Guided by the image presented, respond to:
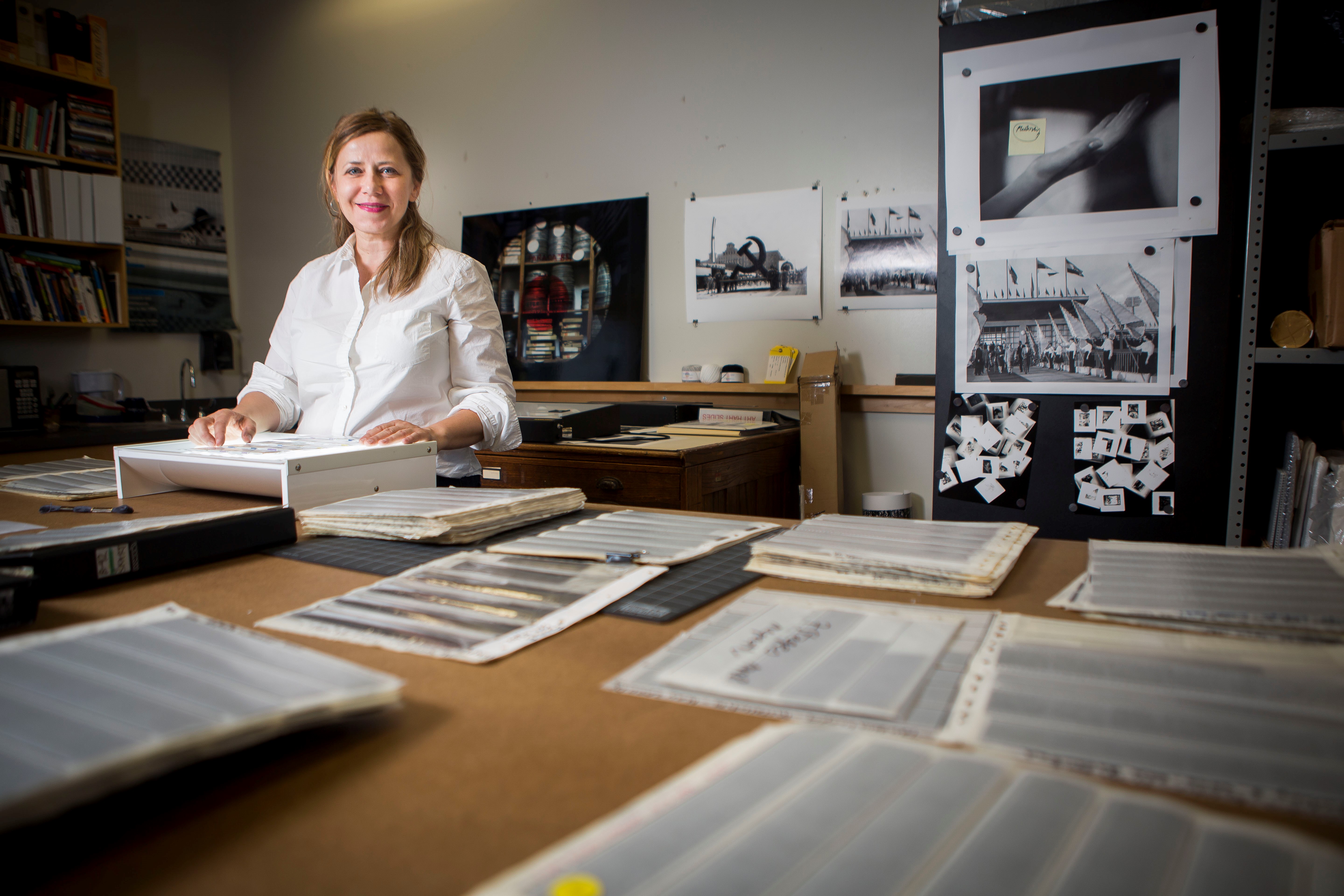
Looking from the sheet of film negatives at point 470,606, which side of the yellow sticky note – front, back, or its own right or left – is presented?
front

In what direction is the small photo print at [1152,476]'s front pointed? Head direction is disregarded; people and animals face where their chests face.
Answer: toward the camera

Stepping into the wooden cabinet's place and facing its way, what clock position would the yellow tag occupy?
The yellow tag is roughly at 6 o'clock from the wooden cabinet.

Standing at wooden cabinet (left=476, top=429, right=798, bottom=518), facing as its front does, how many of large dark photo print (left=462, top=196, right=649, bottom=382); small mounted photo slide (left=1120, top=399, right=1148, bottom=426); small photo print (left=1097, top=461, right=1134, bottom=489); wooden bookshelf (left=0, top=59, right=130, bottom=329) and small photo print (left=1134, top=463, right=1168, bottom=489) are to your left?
3

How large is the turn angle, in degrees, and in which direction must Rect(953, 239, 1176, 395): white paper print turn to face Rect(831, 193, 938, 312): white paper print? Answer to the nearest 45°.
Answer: approximately 135° to its right

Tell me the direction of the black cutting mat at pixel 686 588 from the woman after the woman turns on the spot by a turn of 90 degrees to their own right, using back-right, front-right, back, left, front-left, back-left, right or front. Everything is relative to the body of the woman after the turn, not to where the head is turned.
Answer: back-left

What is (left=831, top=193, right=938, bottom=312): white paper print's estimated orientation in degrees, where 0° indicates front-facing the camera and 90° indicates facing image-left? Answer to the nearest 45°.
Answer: approximately 0°

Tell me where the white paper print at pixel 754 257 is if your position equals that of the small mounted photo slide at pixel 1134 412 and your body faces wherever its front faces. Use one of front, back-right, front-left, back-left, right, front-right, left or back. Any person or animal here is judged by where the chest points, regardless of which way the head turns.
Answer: back-right

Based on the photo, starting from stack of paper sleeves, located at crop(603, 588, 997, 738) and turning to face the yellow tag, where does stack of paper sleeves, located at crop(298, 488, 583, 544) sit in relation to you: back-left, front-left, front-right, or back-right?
front-left

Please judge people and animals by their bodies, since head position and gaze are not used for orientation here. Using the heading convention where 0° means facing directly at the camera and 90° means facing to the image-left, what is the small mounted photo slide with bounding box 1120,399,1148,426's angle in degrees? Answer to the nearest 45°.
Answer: approximately 0°

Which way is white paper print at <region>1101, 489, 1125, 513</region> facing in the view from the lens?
facing the viewer

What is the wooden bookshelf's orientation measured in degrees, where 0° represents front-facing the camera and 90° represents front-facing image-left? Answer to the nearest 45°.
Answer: approximately 315°

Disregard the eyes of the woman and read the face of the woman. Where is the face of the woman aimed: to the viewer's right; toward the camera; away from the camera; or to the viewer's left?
toward the camera

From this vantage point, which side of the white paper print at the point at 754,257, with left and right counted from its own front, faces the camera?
front
